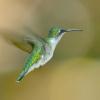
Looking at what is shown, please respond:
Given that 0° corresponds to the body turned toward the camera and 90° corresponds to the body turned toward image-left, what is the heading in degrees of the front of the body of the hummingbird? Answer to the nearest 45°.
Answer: approximately 270°
